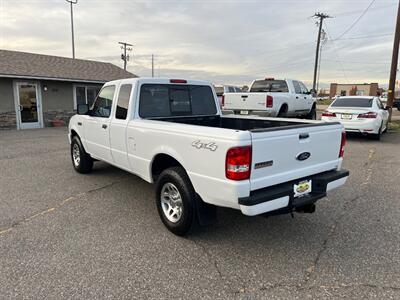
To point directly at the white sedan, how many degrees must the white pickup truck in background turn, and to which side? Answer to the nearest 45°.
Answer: approximately 90° to its right

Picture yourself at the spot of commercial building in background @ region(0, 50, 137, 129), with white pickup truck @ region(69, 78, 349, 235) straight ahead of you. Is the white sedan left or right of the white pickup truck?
left

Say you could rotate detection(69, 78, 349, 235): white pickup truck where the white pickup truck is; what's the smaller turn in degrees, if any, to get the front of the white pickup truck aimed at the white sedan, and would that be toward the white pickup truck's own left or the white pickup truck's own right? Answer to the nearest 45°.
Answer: approximately 90° to the white pickup truck's own right

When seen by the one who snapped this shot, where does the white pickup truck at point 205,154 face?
facing away from the viewer and to the left of the viewer

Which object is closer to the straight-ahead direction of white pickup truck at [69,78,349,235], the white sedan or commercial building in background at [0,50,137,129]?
the commercial building in background

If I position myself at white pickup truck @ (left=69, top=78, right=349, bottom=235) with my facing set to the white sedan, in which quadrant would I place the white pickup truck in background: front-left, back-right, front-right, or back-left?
front-left

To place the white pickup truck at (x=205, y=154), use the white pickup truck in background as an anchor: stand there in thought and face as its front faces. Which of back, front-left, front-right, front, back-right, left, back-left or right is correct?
back-right

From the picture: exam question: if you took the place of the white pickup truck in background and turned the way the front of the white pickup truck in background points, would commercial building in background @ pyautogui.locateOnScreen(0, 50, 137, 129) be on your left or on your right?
on your left

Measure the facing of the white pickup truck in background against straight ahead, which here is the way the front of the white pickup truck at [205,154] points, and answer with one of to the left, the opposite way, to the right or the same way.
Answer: to the right

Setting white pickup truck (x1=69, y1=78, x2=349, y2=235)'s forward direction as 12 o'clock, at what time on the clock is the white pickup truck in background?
The white pickup truck in background is roughly at 2 o'clock from the white pickup truck.

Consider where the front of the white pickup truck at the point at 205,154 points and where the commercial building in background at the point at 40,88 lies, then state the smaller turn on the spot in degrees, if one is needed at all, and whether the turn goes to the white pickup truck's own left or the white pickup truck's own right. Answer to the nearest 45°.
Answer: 0° — it already faces it

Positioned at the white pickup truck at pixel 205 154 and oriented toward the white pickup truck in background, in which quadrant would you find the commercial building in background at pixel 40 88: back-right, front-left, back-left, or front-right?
front-left

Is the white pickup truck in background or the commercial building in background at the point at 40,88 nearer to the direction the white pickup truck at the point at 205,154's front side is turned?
the commercial building in background

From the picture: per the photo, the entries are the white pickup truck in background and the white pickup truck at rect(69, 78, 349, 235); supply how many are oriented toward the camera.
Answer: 0

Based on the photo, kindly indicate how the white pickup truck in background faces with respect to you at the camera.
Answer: facing away from the viewer and to the right of the viewer
